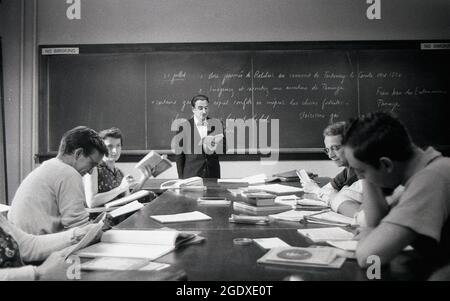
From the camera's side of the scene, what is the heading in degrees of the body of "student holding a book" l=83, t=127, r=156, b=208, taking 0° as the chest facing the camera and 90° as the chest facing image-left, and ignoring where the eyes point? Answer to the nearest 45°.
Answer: approximately 315°

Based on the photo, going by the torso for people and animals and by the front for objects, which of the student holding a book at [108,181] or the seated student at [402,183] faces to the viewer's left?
the seated student

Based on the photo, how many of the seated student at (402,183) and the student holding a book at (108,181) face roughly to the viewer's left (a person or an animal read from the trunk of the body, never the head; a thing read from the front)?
1

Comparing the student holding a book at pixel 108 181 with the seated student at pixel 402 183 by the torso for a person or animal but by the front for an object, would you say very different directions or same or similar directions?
very different directions

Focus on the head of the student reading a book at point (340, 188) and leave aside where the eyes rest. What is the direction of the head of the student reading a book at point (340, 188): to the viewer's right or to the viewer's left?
to the viewer's left

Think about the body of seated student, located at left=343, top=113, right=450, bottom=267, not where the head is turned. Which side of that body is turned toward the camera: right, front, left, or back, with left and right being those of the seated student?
left

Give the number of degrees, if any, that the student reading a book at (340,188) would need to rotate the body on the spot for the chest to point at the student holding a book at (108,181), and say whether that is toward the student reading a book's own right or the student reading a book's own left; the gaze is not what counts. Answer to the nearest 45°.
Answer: approximately 45° to the student reading a book's own right

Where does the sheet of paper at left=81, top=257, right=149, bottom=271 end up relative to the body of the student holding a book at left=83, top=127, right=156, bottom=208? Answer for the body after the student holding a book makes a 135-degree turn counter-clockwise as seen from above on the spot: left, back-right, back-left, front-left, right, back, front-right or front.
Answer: back

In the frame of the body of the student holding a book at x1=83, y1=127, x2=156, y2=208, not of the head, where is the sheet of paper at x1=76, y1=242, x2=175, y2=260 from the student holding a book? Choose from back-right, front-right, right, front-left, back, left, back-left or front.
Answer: front-right

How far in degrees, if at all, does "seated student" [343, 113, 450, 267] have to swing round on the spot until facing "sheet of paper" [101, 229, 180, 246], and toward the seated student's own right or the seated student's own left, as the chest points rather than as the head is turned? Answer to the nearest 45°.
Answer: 0° — they already face it

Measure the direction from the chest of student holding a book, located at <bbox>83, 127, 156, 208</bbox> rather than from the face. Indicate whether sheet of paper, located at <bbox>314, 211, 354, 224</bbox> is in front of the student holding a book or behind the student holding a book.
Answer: in front

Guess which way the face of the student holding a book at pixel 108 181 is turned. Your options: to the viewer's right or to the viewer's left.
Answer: to the viewer's right

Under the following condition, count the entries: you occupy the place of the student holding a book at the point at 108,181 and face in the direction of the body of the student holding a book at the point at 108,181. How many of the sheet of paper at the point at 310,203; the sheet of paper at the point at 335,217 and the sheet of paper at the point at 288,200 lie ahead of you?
3

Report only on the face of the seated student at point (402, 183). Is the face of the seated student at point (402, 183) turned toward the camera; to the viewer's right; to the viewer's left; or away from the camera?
to the viewer's left

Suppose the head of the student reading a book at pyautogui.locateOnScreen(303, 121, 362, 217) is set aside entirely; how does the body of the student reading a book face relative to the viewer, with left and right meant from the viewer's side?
facing the viewer and to the left of the viewer

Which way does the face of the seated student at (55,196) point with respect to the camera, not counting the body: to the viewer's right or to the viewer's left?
to the viewer's right
